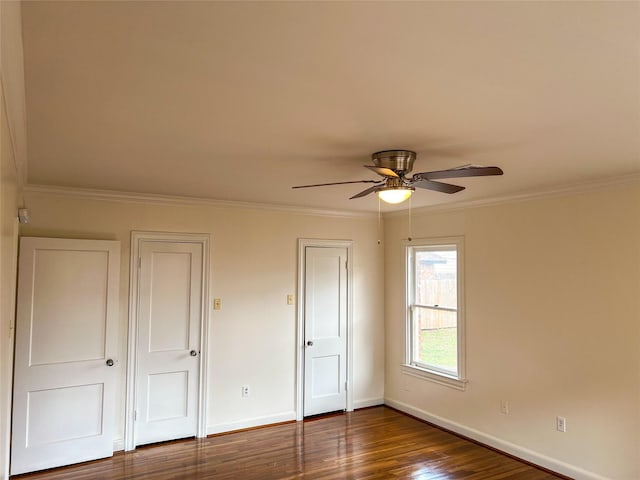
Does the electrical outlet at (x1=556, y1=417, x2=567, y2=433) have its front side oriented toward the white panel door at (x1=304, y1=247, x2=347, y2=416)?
no

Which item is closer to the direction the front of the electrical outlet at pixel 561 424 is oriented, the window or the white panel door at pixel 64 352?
the white panel door

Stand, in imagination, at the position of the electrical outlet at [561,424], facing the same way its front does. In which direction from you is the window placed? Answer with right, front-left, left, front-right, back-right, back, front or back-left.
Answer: right

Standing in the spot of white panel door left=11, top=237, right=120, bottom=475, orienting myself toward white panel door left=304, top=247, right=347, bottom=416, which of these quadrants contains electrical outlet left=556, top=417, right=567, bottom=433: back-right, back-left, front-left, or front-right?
front-right

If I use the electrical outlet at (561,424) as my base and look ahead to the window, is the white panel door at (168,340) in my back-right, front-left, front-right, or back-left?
front-left

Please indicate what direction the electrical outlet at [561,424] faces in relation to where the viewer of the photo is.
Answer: facing the viewer and to the left of the viewer

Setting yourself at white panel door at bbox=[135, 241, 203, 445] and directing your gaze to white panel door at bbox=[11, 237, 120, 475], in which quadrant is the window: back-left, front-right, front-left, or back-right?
back-left

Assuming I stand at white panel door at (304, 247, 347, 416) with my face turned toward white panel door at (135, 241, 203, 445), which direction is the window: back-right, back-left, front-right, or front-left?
back-left

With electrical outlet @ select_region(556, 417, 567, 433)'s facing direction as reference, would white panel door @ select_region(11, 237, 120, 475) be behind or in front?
in front
